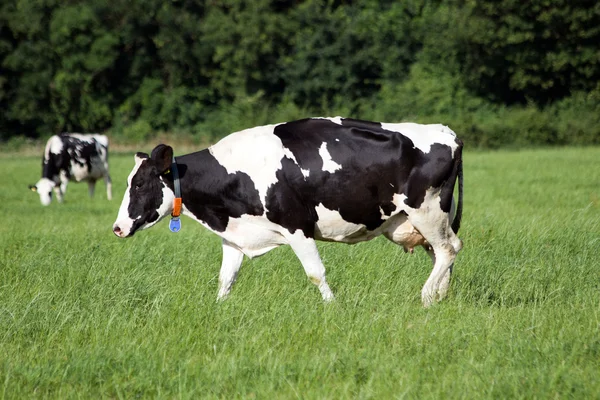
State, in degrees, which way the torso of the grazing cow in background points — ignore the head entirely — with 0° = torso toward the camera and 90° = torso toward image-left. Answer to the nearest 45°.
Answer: approximately 45°

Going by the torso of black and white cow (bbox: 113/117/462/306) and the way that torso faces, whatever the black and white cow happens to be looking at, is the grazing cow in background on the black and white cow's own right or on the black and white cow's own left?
on the black and white cow's own right

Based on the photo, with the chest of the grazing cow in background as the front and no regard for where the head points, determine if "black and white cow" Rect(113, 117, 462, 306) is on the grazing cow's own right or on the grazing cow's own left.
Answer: on the grazing cow's own left

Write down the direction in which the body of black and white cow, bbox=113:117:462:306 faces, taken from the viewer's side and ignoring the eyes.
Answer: to the viewer's left
